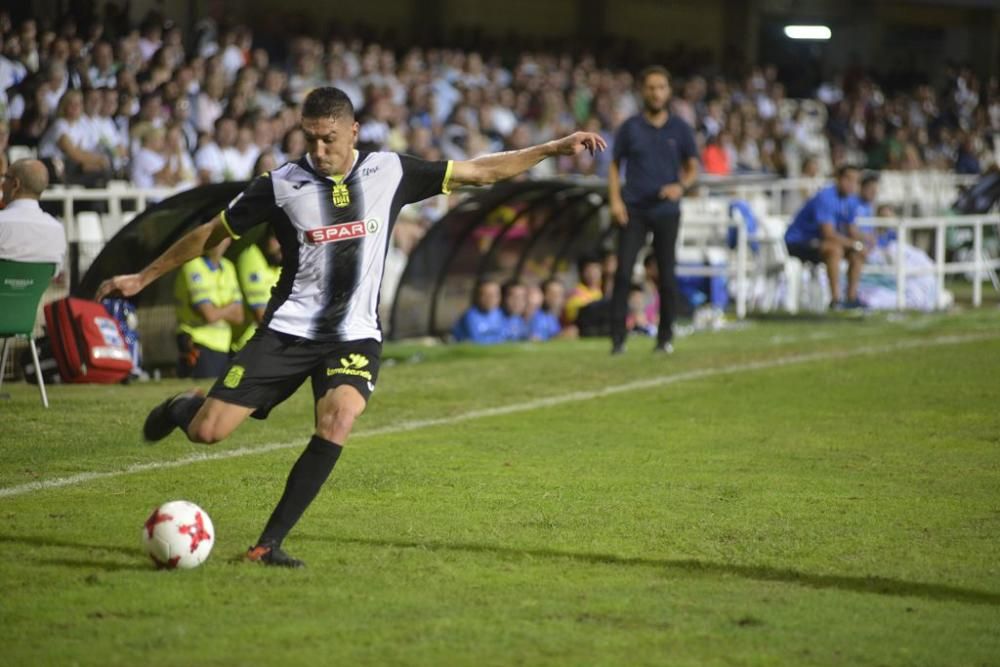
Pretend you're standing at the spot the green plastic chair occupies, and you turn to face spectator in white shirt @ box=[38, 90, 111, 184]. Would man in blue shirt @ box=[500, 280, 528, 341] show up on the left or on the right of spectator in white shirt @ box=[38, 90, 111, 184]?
right

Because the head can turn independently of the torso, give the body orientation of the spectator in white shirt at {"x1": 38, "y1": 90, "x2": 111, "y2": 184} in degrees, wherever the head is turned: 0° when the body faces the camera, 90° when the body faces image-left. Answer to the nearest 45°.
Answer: approximately 315°

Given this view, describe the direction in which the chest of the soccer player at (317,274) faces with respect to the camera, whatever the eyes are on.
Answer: toward the camera

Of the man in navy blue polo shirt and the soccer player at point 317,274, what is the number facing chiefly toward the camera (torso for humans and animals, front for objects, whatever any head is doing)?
2

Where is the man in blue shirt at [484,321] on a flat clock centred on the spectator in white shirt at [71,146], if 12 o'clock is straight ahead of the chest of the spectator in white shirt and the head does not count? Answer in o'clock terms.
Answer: The man in blue shirt is roughly at 11 o'clock from the spectator in white shirt.

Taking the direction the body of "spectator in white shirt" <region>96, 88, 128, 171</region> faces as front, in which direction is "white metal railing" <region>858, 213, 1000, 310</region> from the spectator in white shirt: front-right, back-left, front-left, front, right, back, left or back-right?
front-left

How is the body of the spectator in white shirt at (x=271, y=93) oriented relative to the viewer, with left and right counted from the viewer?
facing the viewer and to the right of the viewer

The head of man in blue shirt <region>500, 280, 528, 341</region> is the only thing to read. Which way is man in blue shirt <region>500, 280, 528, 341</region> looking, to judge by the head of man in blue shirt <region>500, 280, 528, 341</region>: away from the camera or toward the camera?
toward the camera

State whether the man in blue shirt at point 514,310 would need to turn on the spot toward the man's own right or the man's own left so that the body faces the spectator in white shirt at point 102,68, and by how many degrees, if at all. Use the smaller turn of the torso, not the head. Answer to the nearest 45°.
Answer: approximately 135° to the man's own right

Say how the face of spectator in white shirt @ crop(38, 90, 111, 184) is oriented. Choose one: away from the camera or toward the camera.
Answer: toward the camera

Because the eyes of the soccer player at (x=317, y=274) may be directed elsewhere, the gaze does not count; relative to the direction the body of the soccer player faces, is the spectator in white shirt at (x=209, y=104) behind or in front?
behind

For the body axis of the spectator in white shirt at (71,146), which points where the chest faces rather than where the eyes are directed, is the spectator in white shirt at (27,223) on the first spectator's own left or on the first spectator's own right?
on the first spectator's own right

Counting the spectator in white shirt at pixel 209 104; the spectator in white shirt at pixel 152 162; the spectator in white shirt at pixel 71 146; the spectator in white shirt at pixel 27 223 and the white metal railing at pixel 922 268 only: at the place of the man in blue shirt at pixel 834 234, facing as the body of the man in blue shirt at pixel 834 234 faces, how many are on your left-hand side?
1

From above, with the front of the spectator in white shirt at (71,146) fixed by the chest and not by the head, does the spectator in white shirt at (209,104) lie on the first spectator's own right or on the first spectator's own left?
on the first spectator's own left

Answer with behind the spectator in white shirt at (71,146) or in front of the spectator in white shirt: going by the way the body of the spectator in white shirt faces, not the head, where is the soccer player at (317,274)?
in front
